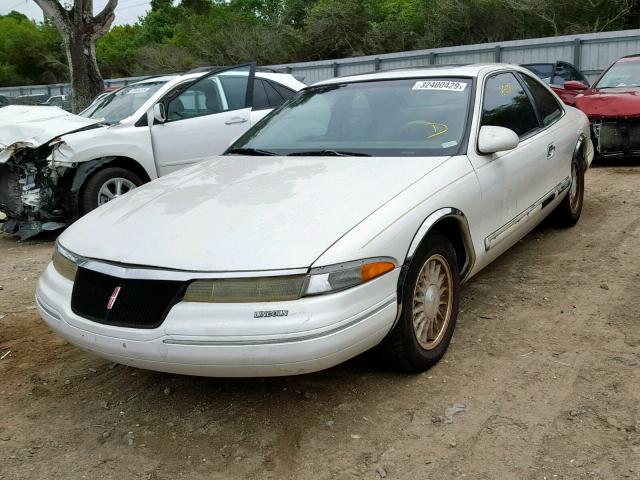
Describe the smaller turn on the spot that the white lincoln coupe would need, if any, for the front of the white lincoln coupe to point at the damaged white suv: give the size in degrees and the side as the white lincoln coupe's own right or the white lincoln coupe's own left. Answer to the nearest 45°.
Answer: approximately 90° to the white lincoln coupe's own right

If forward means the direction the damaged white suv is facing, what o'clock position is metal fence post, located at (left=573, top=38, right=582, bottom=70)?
The metal fence post is roughly at 6 o'clock from the damaged white suv.

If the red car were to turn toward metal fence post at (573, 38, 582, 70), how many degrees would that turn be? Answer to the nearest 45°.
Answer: approximately 180°

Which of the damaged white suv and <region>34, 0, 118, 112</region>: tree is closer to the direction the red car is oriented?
the damaged white suv

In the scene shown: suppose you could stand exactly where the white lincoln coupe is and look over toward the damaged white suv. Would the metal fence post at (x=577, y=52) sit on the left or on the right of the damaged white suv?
right

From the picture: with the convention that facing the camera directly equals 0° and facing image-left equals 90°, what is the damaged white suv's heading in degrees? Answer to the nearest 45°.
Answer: approximately 45°

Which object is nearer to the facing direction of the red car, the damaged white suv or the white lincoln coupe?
the white lincoln coupe

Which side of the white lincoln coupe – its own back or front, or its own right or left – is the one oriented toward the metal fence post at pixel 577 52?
back
